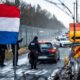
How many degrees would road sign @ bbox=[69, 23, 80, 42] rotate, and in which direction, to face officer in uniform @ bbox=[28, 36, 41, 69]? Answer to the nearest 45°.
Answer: approximately 90° to its right

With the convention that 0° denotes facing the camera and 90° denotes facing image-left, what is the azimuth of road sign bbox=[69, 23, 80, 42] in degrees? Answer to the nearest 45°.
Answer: approximately 0°

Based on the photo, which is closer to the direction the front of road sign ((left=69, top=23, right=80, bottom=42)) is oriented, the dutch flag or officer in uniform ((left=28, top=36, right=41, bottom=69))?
the dutch flag
